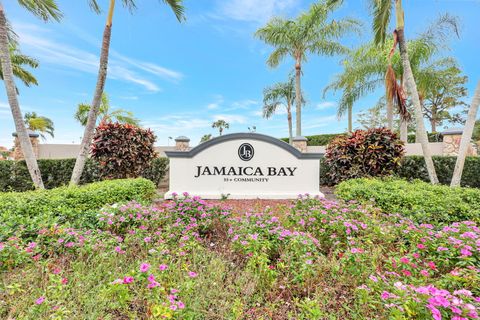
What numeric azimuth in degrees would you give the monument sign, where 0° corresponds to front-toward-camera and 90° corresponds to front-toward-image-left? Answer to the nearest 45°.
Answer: approximately 0°

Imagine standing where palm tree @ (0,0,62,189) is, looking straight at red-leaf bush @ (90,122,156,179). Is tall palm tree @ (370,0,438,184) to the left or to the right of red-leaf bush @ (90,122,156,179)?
right

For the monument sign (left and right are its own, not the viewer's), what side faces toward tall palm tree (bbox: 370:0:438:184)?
left

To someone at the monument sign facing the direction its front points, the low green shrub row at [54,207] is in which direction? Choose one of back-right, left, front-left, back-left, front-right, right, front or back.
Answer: front-right

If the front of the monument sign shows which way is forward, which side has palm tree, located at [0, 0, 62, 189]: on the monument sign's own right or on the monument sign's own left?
on the monument sign's own right

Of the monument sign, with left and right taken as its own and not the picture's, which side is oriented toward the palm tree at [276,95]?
back

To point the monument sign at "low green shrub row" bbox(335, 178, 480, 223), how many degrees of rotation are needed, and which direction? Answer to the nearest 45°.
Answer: approximately 45° to its left

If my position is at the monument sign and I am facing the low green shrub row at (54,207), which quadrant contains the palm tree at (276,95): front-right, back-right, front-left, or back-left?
back-right

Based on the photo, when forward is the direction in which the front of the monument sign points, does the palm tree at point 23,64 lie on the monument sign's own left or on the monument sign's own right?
on the monument sign's own right

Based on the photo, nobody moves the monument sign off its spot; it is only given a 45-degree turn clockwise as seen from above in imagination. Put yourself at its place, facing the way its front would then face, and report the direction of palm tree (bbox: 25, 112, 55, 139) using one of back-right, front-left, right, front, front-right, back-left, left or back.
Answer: right

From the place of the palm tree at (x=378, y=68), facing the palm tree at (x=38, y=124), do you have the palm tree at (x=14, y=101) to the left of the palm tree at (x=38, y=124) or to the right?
left

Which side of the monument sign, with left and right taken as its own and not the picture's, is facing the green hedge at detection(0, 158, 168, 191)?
right
